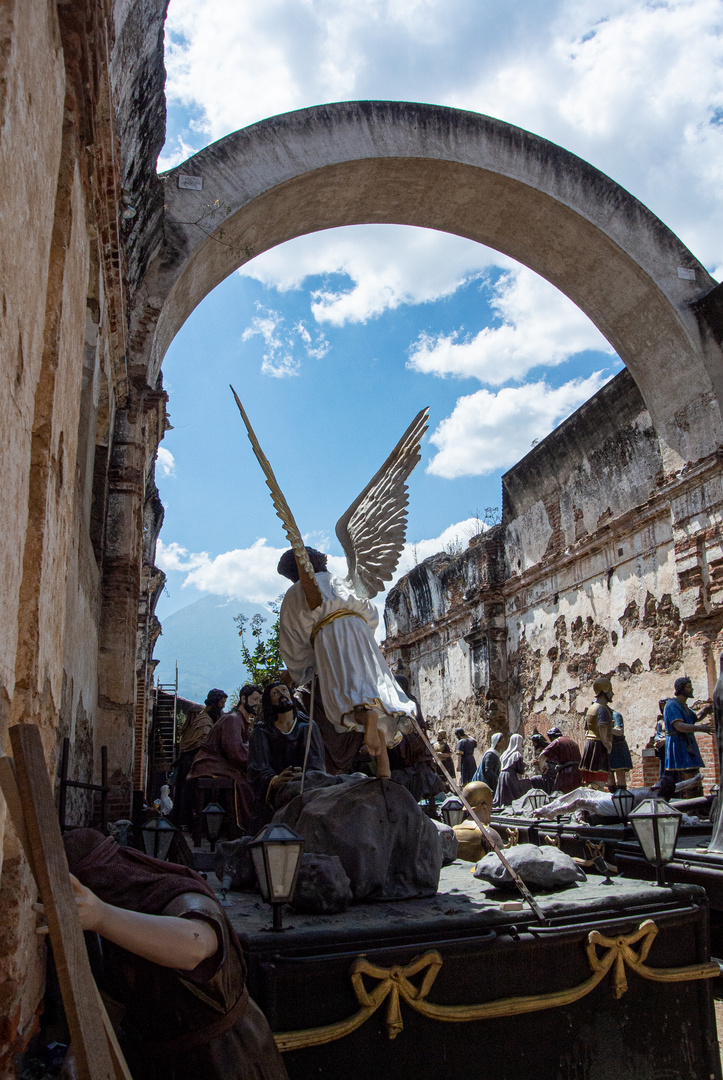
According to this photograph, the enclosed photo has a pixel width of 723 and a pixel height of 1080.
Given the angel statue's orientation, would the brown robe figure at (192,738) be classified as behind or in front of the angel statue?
in front

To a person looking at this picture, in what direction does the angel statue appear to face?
facing away from the viewer and to the left of the viewer

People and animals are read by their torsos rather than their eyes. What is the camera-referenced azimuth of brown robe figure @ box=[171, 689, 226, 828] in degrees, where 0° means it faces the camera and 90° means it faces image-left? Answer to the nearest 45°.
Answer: approximately 270°

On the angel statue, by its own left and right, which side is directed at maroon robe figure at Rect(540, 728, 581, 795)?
right

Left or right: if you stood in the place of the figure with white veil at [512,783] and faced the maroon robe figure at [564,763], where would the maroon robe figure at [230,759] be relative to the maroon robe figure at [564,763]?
right

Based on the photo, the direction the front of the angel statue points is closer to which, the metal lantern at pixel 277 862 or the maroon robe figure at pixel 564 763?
the maroon robe figure
